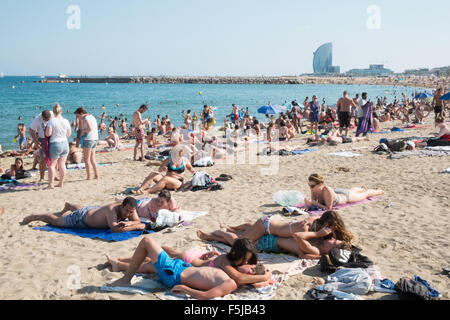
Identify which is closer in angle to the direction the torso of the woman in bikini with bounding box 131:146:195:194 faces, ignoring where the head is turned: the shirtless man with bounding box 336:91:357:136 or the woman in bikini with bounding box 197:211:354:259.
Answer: the woman in bikini

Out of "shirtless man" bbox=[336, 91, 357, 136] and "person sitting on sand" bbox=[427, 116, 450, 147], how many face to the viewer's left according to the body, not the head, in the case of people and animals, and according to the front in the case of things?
1

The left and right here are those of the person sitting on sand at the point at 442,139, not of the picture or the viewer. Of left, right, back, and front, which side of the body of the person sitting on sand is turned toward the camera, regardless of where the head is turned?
left

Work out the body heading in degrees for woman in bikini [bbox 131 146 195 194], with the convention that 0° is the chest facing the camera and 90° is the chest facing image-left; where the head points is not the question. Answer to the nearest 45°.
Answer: approximately 45°
